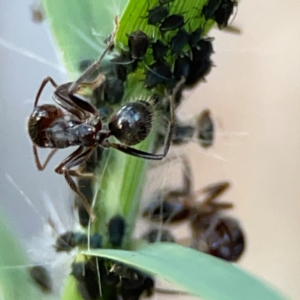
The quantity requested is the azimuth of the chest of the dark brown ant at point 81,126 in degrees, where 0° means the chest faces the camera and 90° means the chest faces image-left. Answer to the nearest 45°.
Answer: approximately 90°
